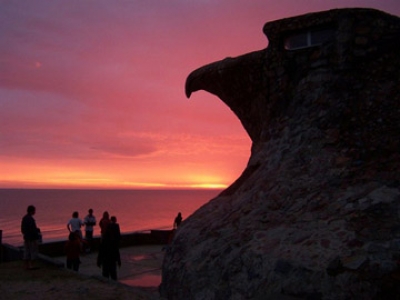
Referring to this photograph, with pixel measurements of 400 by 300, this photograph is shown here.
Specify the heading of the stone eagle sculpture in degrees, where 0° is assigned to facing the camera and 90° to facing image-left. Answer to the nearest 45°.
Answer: approximately 90°

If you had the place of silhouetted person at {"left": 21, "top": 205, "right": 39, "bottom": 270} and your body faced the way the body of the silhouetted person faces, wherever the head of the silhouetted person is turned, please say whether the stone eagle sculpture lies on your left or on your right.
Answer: on your right

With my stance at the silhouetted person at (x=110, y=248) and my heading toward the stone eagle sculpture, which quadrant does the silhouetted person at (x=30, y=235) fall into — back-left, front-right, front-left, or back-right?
back-right
